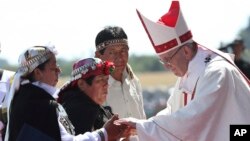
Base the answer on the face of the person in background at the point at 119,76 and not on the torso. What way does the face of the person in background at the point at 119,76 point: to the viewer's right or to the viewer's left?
to the viewer's right

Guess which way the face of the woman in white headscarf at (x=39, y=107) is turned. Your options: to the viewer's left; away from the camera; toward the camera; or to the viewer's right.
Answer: to the viewer's right

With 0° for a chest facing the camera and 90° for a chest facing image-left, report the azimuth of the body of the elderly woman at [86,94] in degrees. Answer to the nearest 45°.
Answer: approximately 270°

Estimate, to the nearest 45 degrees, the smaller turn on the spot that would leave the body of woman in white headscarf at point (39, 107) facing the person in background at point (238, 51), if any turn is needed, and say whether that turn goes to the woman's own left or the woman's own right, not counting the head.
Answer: approximately 45° to the woman's own left

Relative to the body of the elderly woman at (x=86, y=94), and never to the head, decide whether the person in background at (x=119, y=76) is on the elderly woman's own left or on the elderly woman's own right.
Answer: on the elderly woman's own left

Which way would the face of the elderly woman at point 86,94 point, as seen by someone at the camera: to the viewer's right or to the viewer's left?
to the viewer's right
